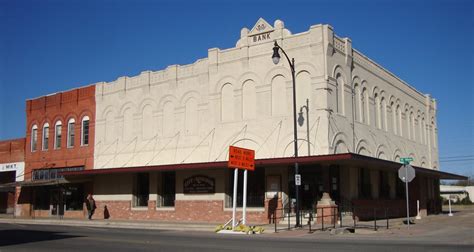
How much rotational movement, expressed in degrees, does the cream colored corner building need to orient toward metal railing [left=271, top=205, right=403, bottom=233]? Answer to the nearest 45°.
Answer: approximately 90° to its left

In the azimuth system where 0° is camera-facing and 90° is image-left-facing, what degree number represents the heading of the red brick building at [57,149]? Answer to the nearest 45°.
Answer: approximately 45°

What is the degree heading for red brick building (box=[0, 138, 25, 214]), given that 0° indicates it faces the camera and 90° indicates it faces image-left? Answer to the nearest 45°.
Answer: approximately 45°

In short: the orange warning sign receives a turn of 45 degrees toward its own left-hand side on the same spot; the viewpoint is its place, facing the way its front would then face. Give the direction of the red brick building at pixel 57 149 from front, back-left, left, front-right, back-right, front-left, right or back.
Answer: back

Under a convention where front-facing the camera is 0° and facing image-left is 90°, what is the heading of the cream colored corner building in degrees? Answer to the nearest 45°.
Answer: approximately 45°

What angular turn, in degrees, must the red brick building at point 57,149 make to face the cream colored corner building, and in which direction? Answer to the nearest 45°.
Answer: approximately 90° to its left

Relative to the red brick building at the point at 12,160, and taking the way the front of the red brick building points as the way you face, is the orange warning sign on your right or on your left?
on your left

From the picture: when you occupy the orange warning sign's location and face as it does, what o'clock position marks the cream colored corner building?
The cream colored corner building is roughly at 6 o'clock from the orange warning sign.

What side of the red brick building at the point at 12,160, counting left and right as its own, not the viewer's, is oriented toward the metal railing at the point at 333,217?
left

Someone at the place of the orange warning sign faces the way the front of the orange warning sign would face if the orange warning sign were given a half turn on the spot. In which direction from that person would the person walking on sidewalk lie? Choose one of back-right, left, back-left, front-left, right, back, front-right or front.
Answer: front-left

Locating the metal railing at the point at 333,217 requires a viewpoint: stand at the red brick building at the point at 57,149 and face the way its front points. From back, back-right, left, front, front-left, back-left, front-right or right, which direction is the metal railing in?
left
